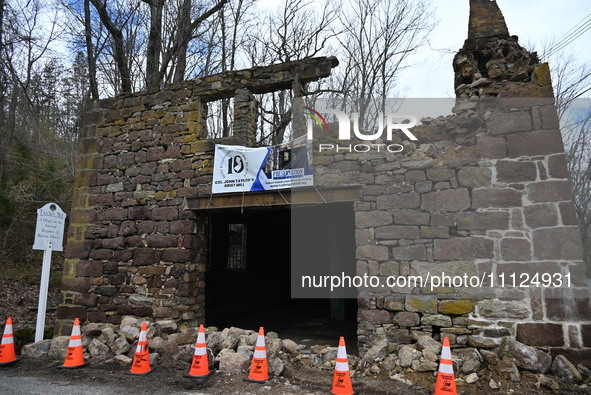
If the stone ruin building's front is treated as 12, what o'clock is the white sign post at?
The white sign post is roughly at 3 o'clock from the stone ruin building.

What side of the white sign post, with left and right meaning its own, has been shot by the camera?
front

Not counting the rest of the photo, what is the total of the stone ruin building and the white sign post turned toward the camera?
2

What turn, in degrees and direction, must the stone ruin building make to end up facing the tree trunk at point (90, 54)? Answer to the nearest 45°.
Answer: approximately 135° to its right

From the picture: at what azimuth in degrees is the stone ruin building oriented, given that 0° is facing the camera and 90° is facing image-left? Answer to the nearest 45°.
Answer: approximately 0°

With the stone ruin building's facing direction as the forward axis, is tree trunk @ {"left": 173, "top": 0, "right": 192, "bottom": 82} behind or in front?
behind

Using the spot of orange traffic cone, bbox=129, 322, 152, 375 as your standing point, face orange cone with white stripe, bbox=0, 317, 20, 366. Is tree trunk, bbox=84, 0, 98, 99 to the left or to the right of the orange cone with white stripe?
right

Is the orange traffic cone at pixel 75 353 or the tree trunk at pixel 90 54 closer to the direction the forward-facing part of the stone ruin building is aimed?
the orange traffic cone

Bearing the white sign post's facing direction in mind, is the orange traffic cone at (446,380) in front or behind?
in front
